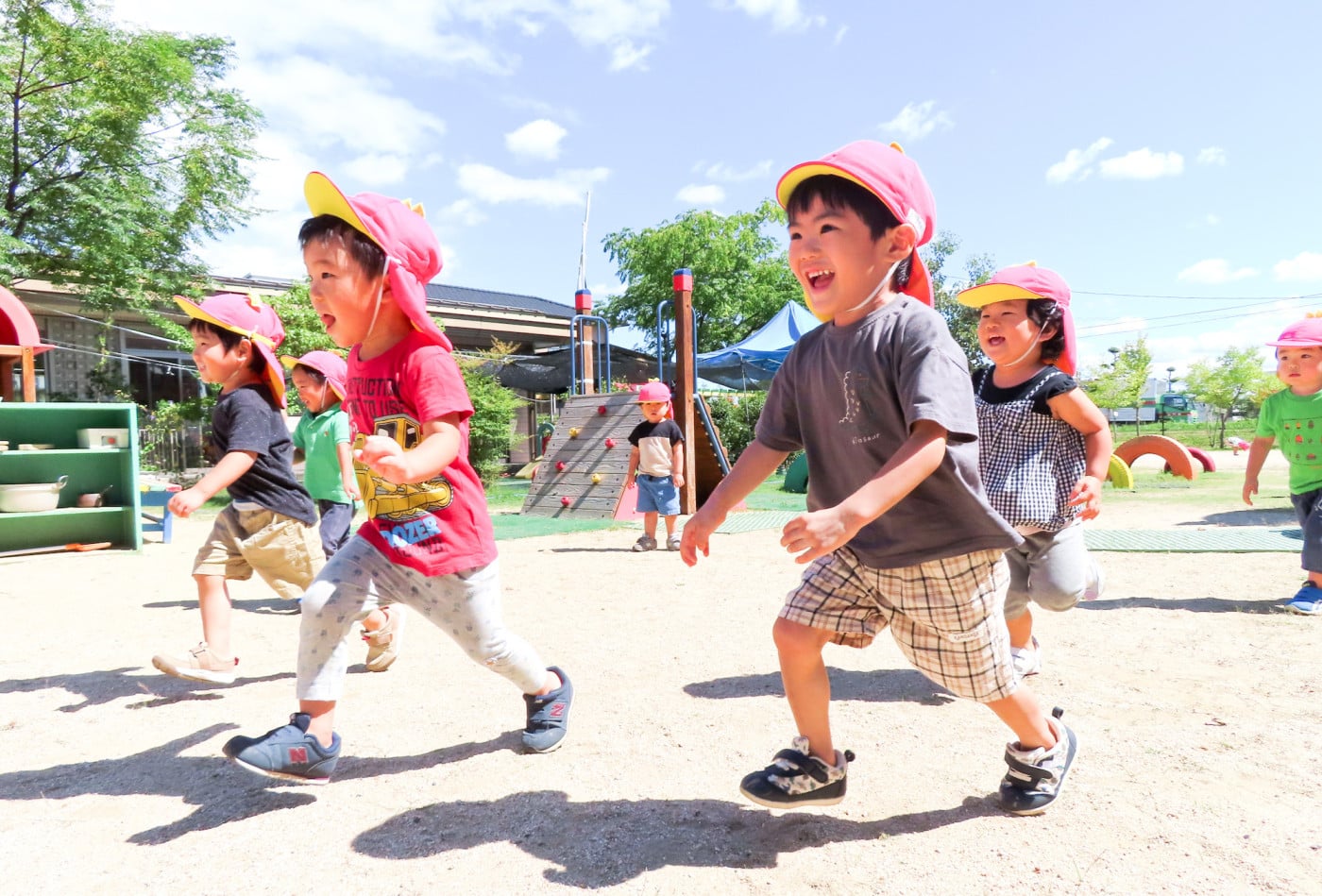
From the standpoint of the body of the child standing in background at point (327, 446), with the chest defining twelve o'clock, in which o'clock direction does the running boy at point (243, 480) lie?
The running boy is roughly at 11 o'clock from the child standing in background.

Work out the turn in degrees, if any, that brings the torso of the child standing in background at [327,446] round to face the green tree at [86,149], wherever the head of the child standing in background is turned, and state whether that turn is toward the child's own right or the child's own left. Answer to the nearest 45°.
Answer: approximately 135° to the child's own right

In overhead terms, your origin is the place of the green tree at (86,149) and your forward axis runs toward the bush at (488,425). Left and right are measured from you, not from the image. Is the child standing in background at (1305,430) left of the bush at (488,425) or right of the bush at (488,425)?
right

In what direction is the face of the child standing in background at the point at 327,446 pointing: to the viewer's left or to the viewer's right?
to the viewer's left

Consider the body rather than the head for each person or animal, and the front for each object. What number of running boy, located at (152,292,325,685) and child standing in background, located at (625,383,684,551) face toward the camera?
1

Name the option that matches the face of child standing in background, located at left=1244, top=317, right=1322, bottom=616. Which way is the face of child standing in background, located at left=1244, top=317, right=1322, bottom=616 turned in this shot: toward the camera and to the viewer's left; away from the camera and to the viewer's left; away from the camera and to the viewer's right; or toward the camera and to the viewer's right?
toward the camera and to the viewer's left

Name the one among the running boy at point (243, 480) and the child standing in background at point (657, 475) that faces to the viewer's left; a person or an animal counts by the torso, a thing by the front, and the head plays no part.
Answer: the running boy

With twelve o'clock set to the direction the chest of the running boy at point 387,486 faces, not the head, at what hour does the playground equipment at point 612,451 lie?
The playground equipment is roughly at 5 o'clock from the running boy.

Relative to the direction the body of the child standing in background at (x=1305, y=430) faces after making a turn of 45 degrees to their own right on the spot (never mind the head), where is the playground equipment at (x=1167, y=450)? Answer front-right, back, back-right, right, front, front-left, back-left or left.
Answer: right

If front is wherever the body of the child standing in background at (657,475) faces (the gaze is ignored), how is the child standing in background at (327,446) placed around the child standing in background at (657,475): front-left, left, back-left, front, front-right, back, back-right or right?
front-right

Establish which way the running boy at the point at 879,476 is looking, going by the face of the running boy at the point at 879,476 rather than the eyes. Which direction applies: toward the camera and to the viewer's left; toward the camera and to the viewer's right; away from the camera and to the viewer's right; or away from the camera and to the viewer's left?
toward the camera and to the viewer's left
